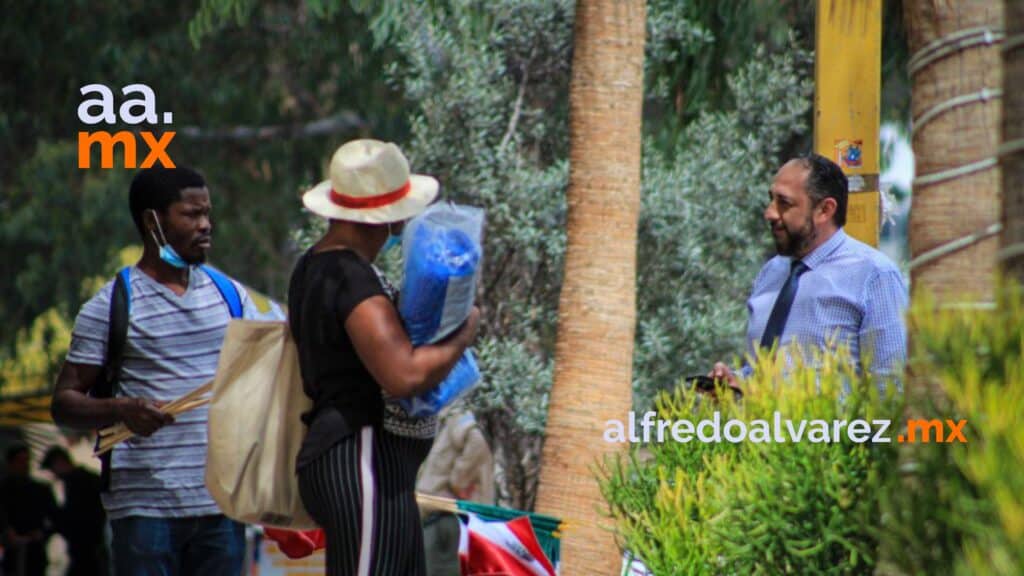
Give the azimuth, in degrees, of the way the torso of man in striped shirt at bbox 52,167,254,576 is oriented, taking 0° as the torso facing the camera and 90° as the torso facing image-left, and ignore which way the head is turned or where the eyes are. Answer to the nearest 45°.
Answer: approximately 315°

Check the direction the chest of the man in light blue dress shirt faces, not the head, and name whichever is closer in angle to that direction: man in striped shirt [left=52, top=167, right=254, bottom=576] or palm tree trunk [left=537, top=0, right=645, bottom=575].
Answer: the man in striped shirt

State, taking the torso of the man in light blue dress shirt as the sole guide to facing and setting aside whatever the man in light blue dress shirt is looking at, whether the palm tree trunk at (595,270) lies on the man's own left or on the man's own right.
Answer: on the man's own right

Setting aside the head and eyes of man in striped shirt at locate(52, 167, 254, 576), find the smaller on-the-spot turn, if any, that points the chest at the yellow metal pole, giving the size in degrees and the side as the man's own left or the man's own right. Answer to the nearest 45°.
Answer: approximately 45° to the man's own left

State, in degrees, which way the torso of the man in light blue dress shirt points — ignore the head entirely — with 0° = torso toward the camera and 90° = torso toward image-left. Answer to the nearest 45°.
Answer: approximately 45°

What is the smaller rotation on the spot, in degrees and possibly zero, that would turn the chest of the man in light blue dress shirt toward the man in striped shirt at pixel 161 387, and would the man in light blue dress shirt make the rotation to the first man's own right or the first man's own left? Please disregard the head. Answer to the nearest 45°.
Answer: approximately 45° to the first man's own right

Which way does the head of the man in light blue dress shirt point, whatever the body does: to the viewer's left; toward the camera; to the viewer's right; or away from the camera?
to the viewer's left
